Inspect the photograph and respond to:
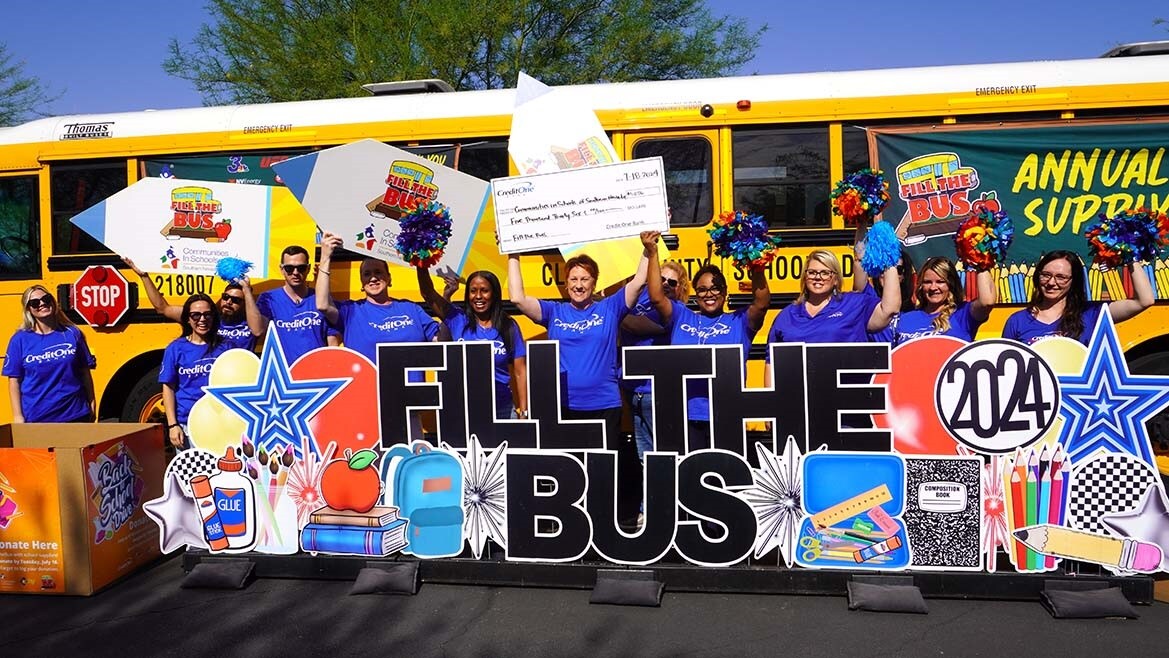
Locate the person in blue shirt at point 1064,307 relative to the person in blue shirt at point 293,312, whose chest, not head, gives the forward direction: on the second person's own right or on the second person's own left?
on the second person's own left

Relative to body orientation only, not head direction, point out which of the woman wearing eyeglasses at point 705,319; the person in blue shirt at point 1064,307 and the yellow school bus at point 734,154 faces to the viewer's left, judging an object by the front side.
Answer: the yellow school bus

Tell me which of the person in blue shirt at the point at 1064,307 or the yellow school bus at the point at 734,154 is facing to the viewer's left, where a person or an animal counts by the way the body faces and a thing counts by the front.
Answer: the yellow school bus

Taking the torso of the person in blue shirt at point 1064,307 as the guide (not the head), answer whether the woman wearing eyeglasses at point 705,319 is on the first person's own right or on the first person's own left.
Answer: on the first person's own right

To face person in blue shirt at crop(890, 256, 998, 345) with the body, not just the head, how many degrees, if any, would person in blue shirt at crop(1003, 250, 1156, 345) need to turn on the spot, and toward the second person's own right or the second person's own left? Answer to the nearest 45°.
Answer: approximately 90° to the second person's own right

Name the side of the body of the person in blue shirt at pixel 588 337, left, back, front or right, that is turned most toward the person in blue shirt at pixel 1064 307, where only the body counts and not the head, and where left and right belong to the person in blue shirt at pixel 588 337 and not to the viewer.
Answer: left

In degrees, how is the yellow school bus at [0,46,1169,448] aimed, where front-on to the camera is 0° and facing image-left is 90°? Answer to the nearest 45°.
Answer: approximately 90°

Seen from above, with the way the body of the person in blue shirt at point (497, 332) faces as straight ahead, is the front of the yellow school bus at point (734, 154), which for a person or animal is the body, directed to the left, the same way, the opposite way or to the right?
to the right

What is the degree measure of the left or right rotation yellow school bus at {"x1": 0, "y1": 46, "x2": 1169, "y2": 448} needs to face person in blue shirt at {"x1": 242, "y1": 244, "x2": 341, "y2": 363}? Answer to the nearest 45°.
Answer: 0° — it already faces them
